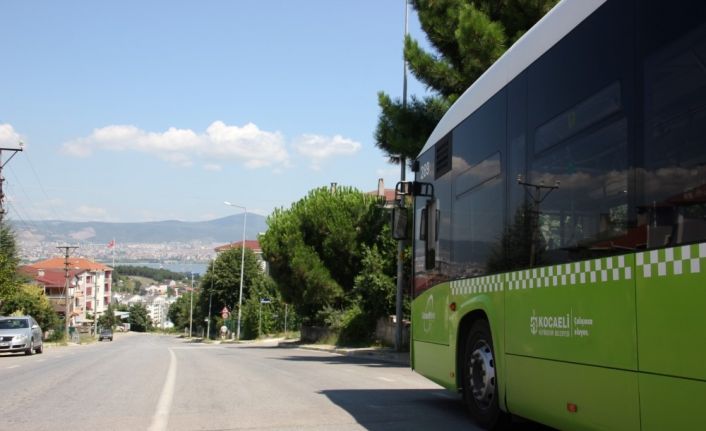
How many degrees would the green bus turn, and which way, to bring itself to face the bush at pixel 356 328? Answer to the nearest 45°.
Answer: approximately 45° to its right

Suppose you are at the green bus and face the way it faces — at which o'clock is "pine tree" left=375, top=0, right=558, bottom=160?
The pine tree is roughly at 1 o'clock from the green bus.

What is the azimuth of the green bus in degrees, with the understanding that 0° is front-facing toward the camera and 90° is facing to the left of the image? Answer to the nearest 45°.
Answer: approximately 135°
